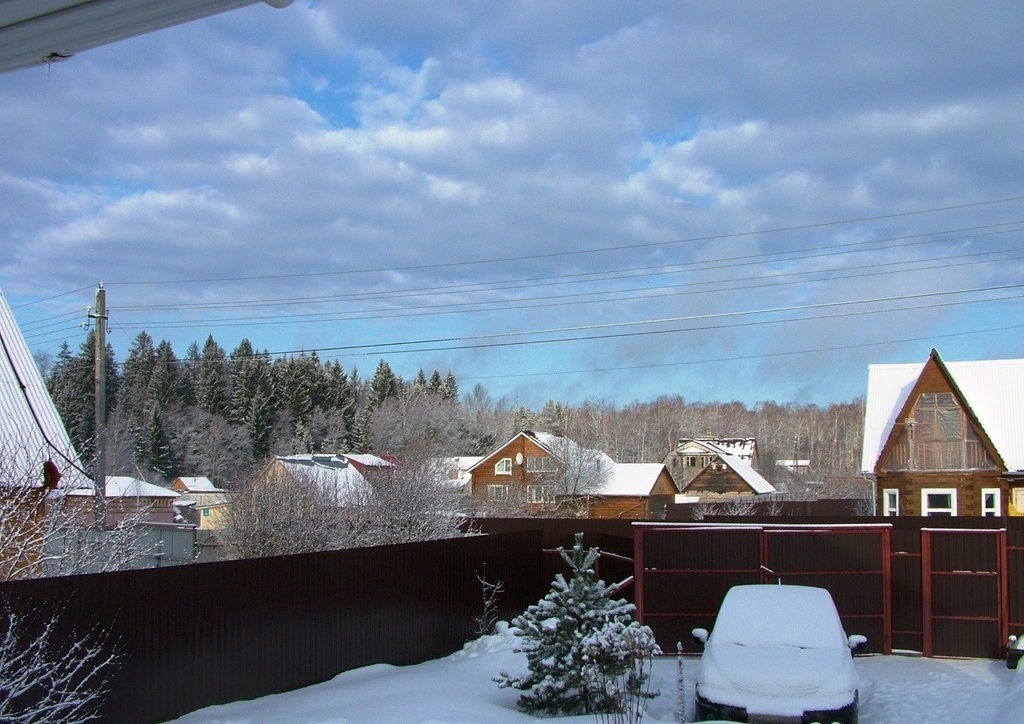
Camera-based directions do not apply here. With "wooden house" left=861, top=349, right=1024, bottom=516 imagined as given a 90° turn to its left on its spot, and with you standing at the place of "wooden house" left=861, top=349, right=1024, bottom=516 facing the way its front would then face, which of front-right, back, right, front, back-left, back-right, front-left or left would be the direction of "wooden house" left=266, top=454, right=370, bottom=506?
back-left

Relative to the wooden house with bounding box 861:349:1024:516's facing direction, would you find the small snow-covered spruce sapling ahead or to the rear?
ahead

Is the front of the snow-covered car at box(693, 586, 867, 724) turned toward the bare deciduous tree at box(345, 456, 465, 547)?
no

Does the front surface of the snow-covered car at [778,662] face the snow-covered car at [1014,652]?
no

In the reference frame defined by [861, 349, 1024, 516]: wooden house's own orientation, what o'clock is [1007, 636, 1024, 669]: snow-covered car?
The snow-covered car is roughly at 12 o'clock from the wooden house.

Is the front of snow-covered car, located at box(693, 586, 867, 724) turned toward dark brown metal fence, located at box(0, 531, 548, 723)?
no

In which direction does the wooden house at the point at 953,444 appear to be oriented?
toward the camera

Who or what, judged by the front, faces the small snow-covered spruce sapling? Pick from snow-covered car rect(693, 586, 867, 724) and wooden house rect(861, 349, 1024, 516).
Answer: the wooden house

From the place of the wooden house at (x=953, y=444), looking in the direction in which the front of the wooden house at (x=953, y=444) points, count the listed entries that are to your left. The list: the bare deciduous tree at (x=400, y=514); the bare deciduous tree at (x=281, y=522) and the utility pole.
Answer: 0

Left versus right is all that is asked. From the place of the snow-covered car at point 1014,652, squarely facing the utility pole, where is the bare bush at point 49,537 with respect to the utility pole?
left

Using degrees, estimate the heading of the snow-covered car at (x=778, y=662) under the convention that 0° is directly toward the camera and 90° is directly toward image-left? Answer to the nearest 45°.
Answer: approximately 0°

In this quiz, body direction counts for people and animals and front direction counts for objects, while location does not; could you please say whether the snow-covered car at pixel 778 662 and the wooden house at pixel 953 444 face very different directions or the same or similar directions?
same or similar directions

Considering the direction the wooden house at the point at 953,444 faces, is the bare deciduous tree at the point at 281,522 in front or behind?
in front
